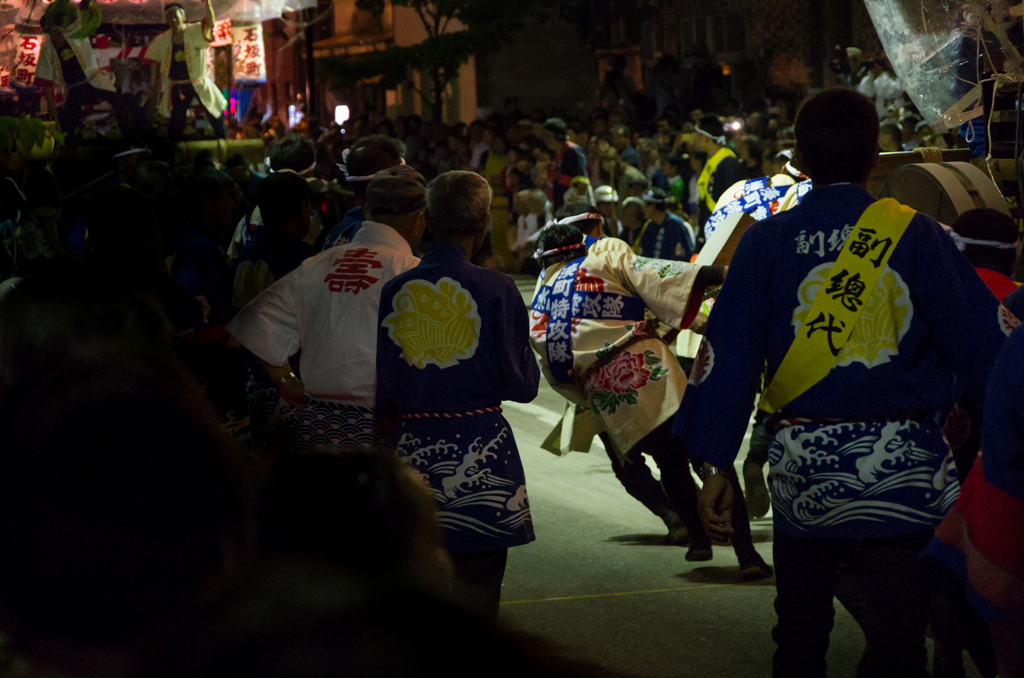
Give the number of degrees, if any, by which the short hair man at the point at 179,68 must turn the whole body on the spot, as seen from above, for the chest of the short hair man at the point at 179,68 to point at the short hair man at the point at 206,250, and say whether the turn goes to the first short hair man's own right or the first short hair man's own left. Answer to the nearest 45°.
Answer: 0° — they already face them

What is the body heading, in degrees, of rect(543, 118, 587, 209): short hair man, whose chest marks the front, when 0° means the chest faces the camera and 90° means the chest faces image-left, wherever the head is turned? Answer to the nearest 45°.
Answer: approximately 45°

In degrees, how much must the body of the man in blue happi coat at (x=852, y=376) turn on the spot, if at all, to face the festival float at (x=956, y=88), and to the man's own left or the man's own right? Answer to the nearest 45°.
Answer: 0° — they already face it

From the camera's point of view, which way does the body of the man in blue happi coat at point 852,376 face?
away from the camera

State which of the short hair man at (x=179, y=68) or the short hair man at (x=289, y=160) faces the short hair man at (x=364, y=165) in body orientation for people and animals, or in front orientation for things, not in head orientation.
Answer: the short hair man at (x=179, y=68)

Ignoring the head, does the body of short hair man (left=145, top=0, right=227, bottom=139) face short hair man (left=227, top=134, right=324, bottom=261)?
yes

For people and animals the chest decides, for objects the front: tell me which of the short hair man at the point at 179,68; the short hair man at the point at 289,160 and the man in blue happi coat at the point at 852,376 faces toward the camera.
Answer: the short hair man at the point at 179,68

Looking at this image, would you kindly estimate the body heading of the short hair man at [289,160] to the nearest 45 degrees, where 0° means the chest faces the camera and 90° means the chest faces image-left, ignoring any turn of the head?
approximately 180°

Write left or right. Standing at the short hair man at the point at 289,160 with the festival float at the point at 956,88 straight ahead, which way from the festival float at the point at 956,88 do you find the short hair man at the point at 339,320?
right

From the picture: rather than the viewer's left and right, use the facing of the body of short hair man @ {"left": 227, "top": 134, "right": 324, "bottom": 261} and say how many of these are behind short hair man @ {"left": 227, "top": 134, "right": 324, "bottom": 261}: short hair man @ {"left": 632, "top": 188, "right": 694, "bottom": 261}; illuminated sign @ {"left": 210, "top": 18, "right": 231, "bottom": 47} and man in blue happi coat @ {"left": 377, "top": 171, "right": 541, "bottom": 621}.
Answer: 1

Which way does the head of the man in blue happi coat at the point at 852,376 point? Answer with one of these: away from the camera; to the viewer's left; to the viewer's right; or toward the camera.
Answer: away from the camera

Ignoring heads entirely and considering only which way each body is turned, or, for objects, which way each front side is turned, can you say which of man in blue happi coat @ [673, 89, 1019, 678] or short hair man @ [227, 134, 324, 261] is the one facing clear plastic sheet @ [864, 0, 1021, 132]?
the man in blue happi coat

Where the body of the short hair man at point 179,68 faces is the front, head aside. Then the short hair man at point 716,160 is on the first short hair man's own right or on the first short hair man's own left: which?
on the first short hair man's own left

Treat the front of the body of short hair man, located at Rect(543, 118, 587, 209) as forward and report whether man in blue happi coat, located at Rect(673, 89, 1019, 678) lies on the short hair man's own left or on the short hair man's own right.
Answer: on the short hair man's own left

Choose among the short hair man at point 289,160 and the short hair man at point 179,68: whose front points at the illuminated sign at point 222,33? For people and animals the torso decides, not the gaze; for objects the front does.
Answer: the short hair man at point 289,160

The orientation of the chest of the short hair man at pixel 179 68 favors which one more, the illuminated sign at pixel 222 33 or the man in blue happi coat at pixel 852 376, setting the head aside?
the man in blue happi coat

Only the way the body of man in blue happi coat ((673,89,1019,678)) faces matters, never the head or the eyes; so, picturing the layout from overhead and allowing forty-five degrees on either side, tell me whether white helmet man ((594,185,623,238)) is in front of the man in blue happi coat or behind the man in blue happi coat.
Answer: in front

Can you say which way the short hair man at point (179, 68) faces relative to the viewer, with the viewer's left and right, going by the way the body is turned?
facing the viewer
